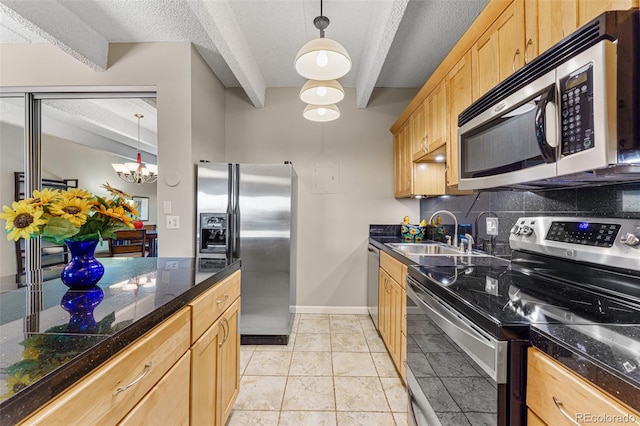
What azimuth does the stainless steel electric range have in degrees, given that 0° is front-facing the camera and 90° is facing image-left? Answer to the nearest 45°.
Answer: approximately 45°

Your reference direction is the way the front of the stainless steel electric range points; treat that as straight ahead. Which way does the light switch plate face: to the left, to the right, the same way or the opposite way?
to the left

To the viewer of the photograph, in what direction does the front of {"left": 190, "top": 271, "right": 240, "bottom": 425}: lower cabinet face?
facing to the right of the viewer

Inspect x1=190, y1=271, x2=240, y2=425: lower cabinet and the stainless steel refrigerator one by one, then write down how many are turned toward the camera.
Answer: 1

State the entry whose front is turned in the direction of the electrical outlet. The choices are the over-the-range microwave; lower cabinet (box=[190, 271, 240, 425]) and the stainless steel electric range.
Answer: the lower cabinet

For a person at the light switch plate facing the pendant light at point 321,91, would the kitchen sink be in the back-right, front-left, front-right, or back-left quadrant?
front-left

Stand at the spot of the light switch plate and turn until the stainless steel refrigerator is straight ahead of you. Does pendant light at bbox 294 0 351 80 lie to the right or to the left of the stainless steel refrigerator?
right

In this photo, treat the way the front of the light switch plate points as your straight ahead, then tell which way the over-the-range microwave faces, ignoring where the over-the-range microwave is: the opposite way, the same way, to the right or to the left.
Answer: to the right

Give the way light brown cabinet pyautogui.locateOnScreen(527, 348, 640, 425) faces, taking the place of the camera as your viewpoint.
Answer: facing the viewer and to the left of the viewer

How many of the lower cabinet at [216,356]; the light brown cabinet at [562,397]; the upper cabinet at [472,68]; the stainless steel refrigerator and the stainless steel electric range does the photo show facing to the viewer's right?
1

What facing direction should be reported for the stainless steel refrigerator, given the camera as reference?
facing the viewer

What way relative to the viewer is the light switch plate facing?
toward the camera

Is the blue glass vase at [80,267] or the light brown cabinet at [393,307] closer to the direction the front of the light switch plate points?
the blue glass vase
